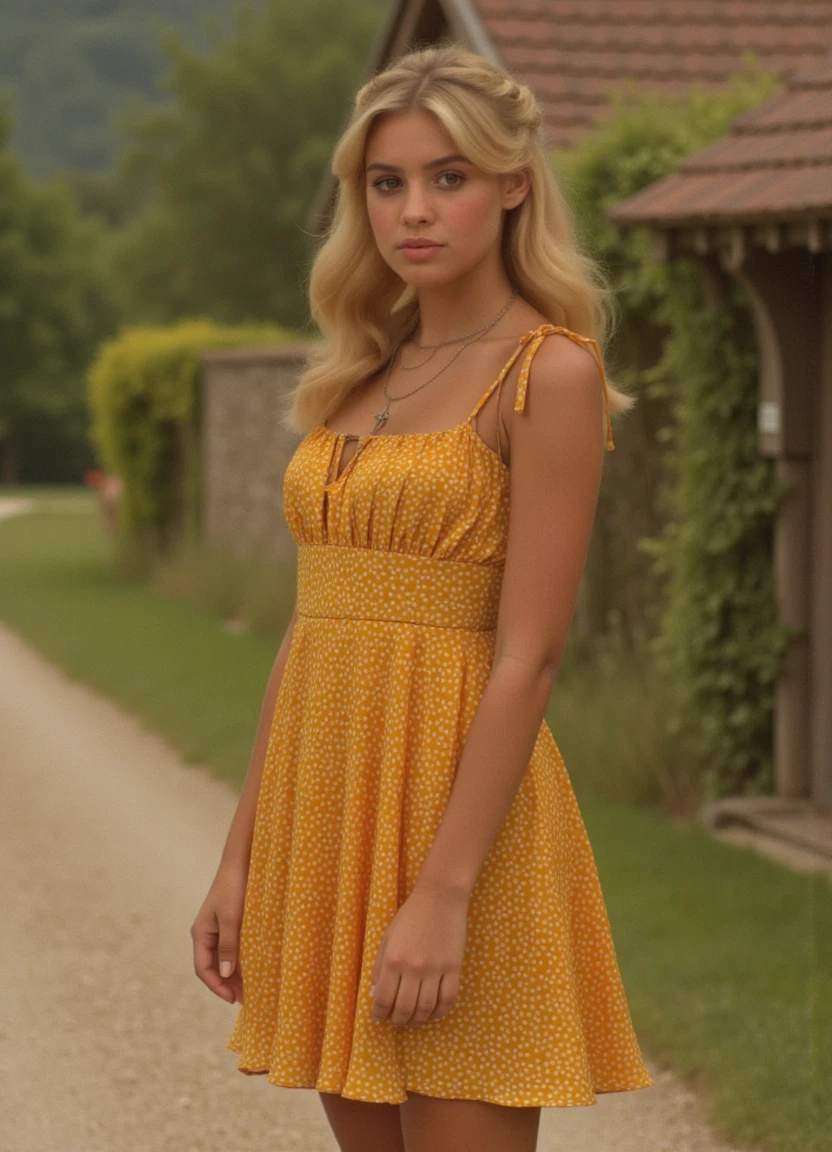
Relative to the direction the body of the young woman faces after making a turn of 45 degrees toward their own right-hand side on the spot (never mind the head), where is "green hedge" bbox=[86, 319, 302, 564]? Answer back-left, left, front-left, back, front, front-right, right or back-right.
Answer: right

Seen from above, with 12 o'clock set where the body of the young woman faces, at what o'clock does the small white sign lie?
The small white sign is roughly at 5 o'clock from the young woman.

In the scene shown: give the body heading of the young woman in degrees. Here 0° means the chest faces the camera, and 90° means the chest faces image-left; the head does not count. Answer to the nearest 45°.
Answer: approximately 45°

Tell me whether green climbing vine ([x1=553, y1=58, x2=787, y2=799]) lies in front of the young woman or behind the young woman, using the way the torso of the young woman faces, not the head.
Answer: behind

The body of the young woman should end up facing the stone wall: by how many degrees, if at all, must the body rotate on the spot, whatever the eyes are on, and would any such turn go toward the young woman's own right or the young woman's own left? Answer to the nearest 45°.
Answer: approximately 135° to the young woman's own right
